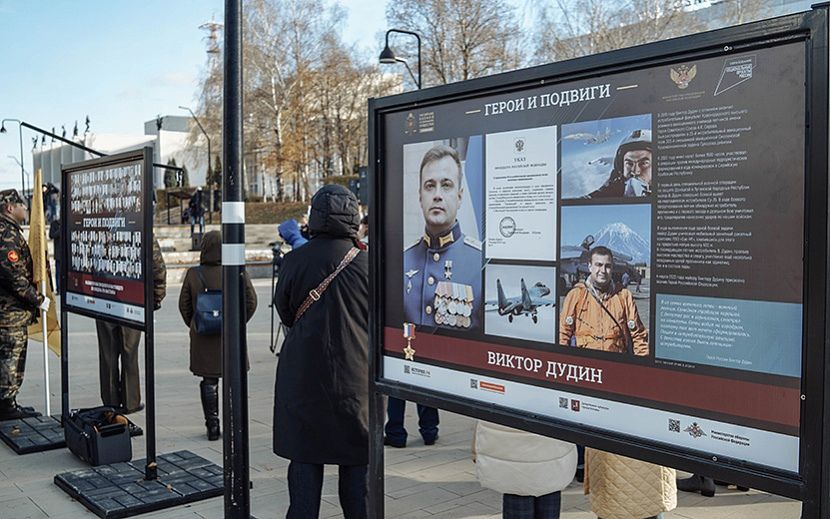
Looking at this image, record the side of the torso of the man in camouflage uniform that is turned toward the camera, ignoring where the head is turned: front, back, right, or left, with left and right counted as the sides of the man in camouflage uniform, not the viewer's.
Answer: right

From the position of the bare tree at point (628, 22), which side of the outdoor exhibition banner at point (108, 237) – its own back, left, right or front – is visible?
back

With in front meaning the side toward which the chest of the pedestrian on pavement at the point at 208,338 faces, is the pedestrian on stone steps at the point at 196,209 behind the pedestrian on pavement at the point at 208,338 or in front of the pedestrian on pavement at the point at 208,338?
in front

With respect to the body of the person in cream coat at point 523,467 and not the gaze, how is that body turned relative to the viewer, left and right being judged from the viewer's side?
facing away from the viewer

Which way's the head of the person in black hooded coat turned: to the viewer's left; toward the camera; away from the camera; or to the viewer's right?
away from the camera

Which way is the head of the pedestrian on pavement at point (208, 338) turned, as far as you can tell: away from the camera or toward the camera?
away from the camera

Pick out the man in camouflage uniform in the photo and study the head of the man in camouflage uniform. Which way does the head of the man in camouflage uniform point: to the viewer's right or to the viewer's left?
to the viewer's right

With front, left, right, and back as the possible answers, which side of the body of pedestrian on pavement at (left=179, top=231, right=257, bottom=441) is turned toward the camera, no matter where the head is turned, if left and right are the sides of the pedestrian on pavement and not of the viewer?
back

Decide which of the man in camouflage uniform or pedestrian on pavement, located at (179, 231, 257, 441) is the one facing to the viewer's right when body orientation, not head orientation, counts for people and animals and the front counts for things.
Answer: the man in camouflage uniform

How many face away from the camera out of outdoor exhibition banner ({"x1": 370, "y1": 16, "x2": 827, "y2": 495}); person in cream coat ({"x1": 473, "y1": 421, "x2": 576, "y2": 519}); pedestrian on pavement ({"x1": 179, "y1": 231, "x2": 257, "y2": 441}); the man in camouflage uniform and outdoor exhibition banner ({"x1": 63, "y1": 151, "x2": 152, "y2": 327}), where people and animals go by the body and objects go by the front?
2

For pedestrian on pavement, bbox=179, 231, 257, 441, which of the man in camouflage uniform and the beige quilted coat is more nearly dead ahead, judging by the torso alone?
the man in camouflage uniform
